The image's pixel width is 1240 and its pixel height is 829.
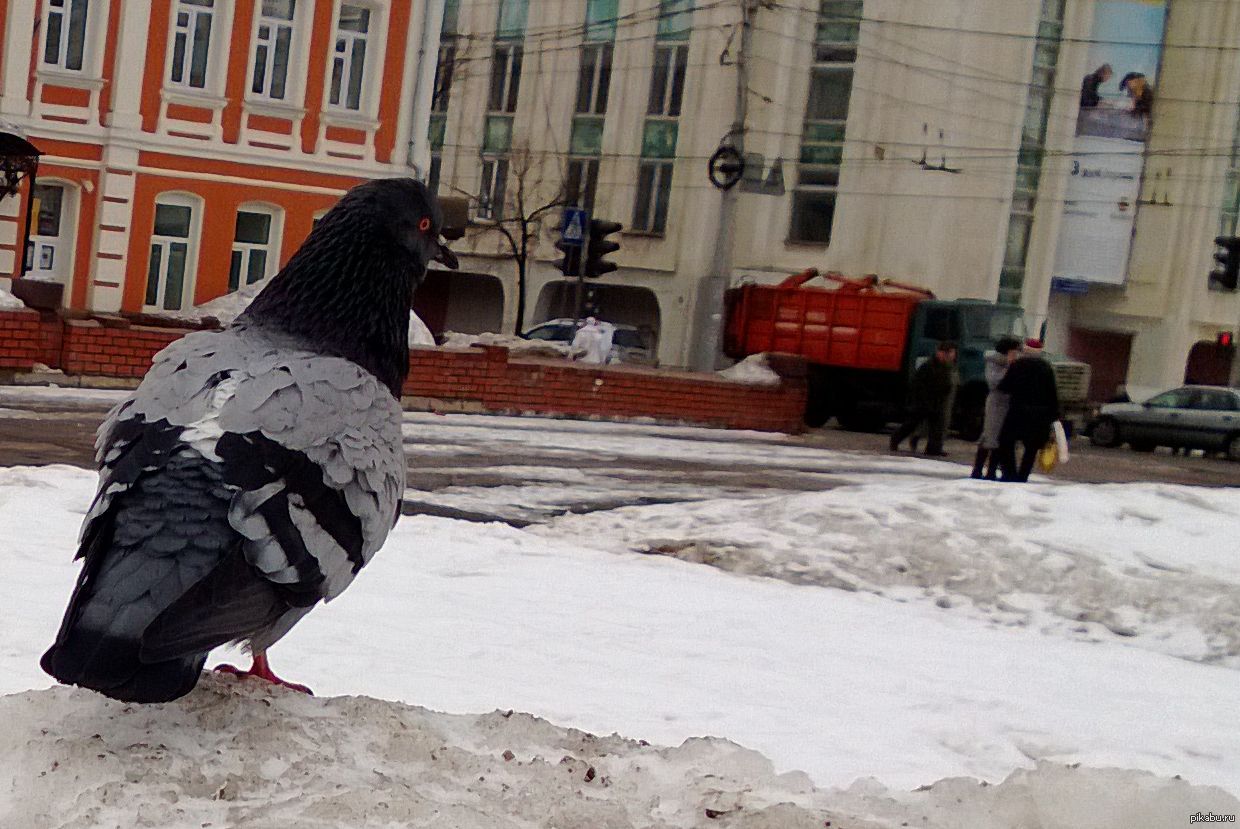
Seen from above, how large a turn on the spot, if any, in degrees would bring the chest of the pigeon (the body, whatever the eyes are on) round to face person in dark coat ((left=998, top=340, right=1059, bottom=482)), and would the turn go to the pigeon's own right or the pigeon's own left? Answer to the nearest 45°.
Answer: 0° — it already faces them

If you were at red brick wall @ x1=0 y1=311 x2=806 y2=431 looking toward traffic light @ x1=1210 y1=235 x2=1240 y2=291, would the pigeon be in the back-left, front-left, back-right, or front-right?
back-right

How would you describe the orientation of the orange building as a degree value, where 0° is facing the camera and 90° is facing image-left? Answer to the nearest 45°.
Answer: approximately 0°

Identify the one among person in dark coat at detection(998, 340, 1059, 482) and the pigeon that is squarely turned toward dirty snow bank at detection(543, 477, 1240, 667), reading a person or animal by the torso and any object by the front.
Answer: the pigeon

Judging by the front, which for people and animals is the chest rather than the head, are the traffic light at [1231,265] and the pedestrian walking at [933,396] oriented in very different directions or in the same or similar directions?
very different directions

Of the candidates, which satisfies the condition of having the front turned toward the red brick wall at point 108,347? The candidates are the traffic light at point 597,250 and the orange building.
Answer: the orange building

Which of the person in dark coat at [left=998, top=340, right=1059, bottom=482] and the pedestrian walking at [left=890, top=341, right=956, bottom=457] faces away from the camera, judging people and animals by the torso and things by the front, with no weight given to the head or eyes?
the person in dark coat
